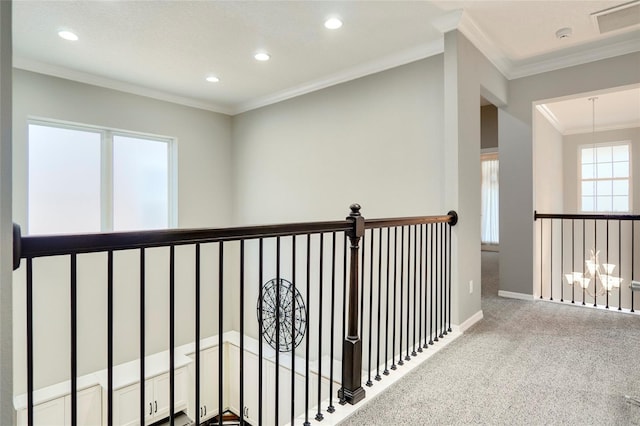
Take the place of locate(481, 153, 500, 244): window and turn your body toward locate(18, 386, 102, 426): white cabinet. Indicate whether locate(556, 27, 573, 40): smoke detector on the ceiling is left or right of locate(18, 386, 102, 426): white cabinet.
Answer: left

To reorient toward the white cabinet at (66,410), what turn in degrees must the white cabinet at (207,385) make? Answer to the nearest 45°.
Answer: approximately 90° to its right

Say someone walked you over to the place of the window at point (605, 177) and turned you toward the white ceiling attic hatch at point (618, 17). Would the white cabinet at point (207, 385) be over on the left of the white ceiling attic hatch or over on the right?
right

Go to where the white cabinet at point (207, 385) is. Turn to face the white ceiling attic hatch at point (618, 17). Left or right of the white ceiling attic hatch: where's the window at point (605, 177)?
left

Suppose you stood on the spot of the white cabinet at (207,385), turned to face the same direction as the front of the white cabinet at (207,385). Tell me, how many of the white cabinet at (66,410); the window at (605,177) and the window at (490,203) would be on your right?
1

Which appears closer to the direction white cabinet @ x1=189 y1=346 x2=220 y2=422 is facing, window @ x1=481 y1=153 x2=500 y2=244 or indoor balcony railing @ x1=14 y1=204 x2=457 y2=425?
the indoor balcony railing

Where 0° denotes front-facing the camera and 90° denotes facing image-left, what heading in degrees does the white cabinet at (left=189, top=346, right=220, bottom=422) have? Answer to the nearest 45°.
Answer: approximately 315°

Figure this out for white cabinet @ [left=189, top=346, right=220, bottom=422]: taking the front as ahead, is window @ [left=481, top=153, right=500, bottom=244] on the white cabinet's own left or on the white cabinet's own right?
on the white cabinet's own left
